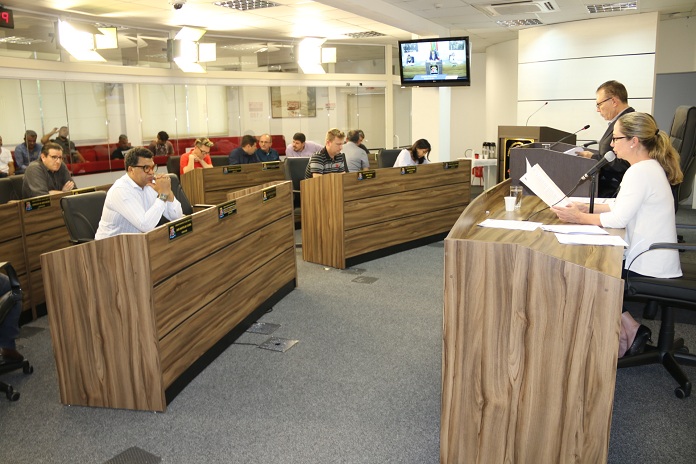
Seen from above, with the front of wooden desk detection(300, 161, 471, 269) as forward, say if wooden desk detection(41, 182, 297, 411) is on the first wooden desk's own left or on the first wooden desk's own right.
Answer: on the first wooden desk's own right

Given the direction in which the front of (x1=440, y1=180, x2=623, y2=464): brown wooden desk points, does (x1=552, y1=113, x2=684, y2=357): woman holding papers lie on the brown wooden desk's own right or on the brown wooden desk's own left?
on the brown wooden desk's own right

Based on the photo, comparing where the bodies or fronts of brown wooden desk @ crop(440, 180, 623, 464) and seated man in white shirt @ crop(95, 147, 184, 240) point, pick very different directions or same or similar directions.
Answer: very different directions

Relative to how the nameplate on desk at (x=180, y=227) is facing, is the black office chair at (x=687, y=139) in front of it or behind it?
in front

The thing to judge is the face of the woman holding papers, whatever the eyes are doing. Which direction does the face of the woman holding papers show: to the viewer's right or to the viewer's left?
to the viewer's left

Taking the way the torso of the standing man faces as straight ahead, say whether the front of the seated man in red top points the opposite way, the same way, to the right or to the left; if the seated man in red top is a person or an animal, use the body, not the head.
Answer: the opposite way

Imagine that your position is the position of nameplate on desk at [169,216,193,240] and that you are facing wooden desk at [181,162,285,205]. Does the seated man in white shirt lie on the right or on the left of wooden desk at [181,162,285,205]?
left

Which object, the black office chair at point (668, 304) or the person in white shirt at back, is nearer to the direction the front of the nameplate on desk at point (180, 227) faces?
the black office chair

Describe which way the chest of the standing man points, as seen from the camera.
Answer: to the viewer's left

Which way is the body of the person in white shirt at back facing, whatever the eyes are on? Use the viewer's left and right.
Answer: facing the viewer and to the right of the viewer

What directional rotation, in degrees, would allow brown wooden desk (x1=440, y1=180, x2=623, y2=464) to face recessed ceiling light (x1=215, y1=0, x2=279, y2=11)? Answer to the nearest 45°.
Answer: approximately 45° to its right

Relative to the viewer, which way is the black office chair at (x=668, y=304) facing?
to the viewer's left

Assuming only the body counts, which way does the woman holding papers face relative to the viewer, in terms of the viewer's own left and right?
facing to the left of the viewer

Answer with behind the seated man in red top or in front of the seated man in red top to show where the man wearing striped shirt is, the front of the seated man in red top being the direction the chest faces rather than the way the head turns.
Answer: in front
